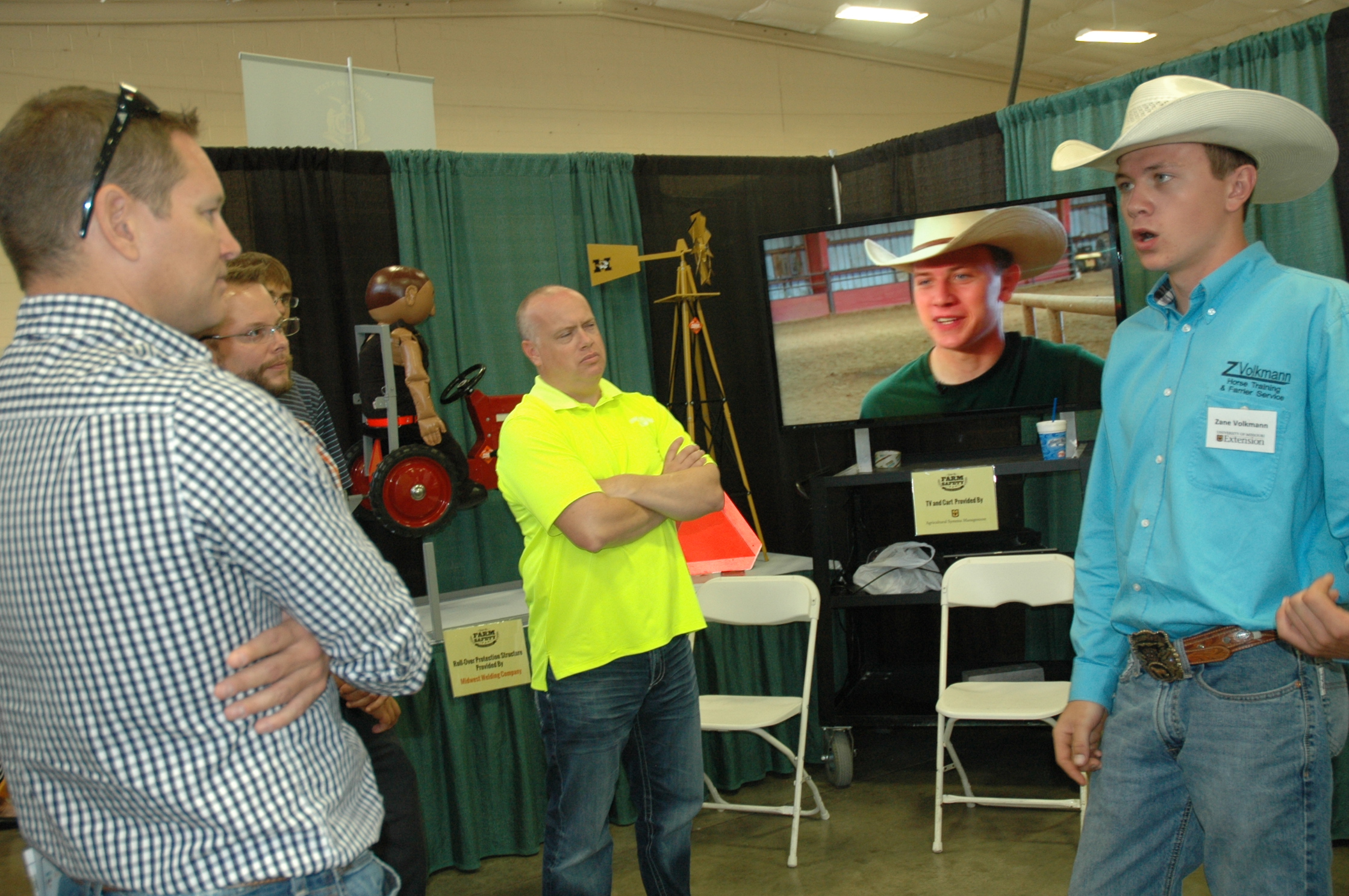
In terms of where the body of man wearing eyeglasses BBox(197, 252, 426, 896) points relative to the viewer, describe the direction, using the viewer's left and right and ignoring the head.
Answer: facing the viewer and to the right of the viewer

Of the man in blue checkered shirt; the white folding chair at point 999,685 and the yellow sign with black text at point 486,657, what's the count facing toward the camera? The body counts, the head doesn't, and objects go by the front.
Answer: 2

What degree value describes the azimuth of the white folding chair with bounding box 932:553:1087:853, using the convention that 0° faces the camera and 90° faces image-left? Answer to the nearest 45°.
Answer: approximately 0°

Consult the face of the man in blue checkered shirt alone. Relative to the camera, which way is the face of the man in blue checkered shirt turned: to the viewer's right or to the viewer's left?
to the viewer's right

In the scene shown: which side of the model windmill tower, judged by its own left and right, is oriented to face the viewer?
right

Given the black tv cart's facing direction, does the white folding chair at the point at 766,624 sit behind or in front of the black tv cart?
in front

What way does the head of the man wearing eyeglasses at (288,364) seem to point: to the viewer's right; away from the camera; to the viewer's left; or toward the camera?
to the viewer's right

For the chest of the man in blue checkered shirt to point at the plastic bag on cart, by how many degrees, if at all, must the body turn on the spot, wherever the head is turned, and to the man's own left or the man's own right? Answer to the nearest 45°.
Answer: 0° — they already face it

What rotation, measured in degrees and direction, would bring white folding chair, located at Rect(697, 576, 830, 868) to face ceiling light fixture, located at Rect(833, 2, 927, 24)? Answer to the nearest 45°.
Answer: approximately 135° to its right

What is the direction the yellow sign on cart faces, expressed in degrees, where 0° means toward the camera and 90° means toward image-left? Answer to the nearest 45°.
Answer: approximately 0°
